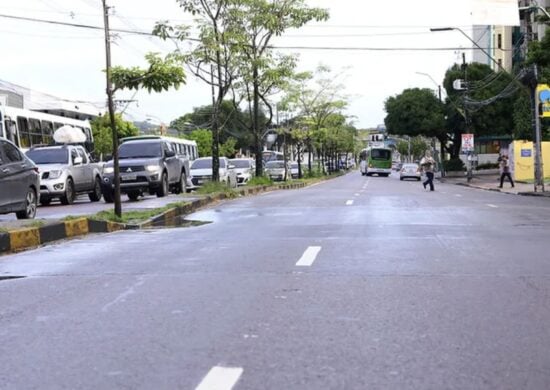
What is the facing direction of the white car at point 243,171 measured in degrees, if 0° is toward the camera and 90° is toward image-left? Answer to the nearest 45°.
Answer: approximately 45°

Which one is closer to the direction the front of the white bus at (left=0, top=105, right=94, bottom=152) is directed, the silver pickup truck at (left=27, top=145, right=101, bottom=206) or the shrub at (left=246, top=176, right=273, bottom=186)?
the silver pickup truck

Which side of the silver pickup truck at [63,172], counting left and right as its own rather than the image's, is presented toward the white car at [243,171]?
back

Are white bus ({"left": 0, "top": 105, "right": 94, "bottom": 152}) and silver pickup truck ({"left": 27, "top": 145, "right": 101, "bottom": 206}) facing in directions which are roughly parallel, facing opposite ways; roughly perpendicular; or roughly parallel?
roughly parallel

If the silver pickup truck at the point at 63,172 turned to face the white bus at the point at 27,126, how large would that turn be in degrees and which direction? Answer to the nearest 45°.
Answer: approximately 135° to its right

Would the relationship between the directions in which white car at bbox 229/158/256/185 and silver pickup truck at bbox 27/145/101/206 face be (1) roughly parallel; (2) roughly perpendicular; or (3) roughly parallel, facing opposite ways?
roughly parallel

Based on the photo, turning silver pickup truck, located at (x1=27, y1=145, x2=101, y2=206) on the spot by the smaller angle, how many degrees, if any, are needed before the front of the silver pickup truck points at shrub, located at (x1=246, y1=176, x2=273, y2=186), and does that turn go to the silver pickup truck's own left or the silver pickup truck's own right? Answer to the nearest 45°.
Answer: approximately 180°

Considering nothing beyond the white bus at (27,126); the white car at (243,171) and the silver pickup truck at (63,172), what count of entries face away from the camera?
0

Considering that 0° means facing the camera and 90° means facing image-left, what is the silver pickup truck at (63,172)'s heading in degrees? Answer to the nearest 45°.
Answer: approximately 45°

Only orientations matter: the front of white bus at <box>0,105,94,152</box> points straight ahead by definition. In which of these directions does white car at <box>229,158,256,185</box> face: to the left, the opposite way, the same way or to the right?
the same way
